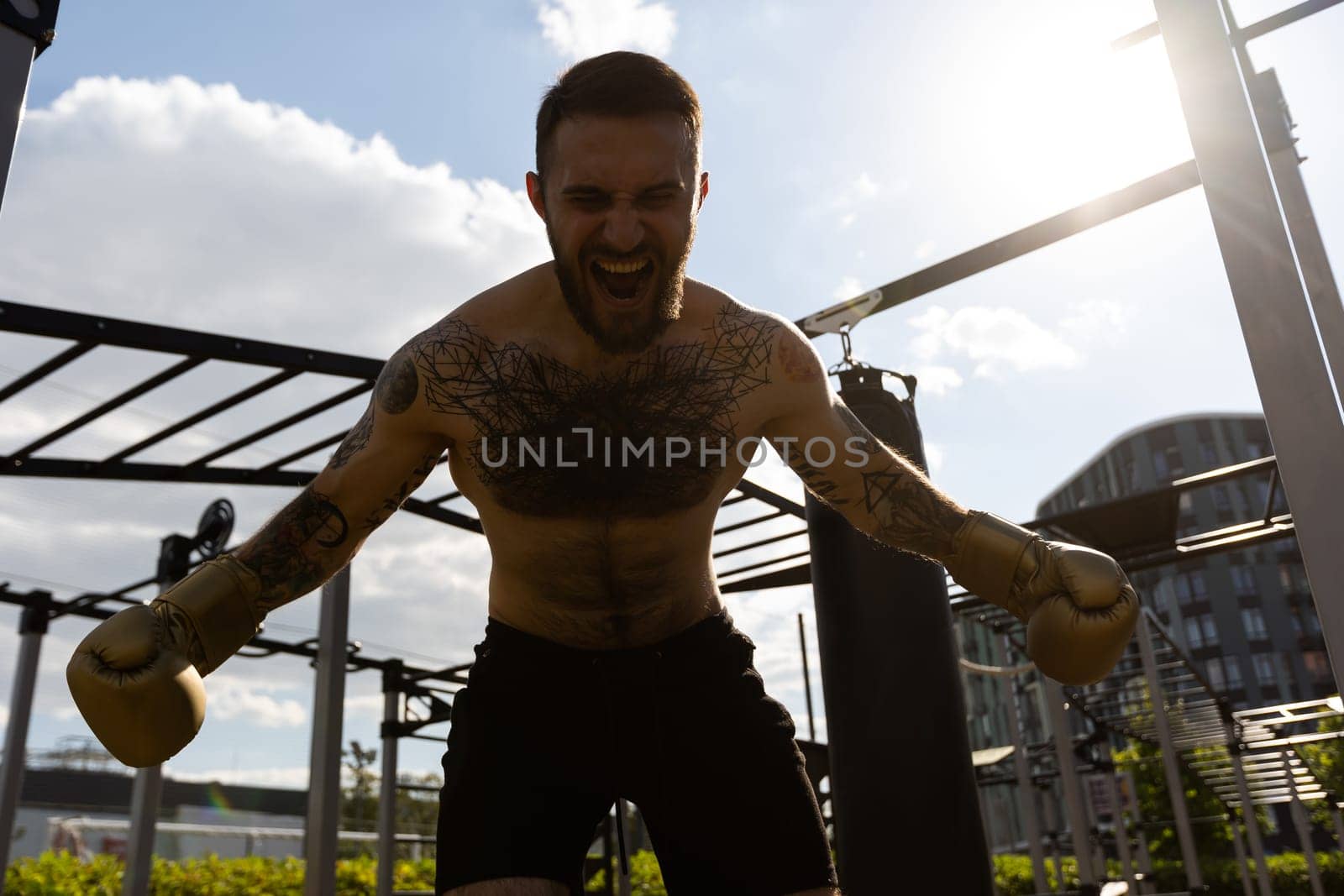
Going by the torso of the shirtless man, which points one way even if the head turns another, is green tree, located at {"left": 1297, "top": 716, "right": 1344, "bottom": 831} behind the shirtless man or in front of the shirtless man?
behind

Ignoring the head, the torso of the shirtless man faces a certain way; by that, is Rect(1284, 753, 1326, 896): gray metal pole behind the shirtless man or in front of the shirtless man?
behind

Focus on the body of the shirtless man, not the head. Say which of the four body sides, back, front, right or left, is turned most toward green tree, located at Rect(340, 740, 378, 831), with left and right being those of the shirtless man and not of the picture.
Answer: back

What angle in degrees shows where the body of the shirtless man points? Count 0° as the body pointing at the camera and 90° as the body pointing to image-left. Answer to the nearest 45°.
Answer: approximately 0°

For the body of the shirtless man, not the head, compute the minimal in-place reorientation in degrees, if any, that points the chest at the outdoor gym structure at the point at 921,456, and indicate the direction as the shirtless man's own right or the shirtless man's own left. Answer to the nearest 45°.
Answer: approximately 135° to the shirtless man's own left

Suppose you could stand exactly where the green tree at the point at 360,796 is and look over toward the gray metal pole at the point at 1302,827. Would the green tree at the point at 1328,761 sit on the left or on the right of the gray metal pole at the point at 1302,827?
left

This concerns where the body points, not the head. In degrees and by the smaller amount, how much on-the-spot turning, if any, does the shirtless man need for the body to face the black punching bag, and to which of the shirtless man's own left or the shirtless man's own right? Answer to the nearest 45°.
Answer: approximately 135° to the shirtless man's own left
